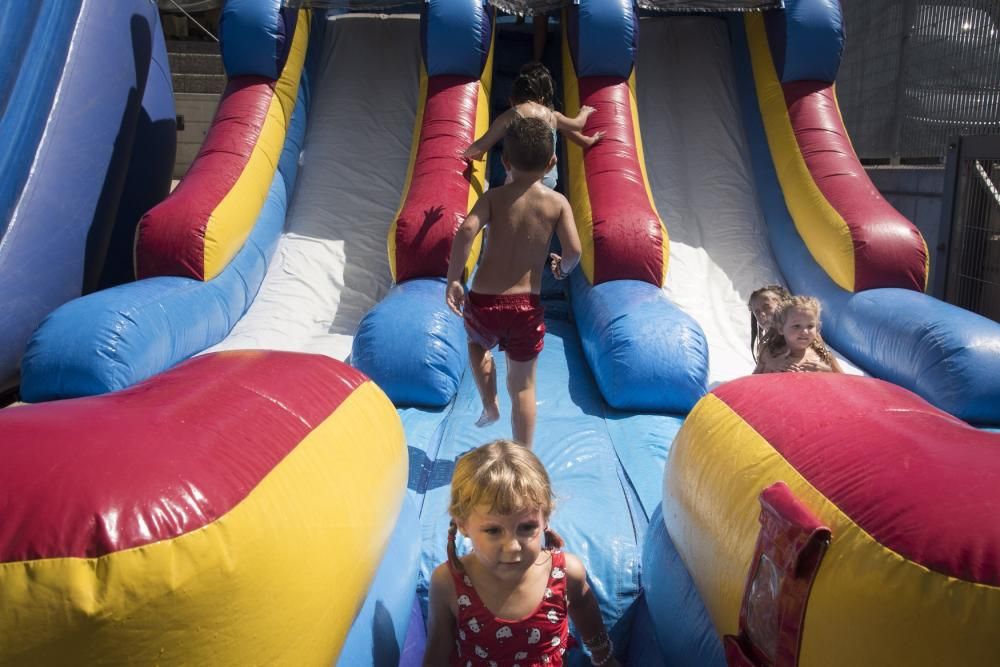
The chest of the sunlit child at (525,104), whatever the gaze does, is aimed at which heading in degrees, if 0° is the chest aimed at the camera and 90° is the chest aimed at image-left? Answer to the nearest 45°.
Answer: approximately 180°

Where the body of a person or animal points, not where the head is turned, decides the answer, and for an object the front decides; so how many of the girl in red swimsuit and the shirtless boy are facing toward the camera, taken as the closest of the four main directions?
1

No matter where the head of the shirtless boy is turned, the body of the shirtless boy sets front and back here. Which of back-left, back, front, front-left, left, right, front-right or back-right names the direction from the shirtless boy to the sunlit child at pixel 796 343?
right

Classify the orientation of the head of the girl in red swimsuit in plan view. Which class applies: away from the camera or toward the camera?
toward the camera

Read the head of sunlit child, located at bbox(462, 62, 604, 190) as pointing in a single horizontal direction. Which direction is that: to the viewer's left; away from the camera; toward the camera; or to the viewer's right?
away from the camera

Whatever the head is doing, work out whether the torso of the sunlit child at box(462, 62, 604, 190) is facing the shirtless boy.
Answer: no

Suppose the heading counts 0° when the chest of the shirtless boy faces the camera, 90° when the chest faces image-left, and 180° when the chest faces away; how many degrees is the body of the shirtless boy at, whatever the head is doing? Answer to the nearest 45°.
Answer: approximately 180°

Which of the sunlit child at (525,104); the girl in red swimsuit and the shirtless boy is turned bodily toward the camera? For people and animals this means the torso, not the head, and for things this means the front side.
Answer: the girl in red swimsuit

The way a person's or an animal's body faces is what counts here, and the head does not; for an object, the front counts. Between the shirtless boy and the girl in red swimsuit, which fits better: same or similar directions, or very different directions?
very different directions

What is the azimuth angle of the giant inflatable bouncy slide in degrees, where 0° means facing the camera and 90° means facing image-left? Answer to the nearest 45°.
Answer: approximately 0°

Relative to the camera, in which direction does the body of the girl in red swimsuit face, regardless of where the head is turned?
toward the camera

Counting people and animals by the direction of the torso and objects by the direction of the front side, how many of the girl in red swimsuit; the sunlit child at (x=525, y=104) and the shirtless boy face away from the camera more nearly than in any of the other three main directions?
2

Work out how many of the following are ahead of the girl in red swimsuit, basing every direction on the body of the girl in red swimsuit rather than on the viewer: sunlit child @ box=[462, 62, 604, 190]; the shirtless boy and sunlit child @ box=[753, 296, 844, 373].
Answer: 0

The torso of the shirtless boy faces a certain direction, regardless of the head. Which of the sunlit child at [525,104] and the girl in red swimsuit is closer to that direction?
the sunlit child

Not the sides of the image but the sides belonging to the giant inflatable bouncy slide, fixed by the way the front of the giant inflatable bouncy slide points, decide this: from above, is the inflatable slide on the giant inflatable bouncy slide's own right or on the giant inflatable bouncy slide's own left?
on the giant inflatable bouncy slide's own right

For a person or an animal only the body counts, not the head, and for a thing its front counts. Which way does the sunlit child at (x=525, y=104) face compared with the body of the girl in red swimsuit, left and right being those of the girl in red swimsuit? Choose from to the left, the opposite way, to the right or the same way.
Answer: the opposite way
